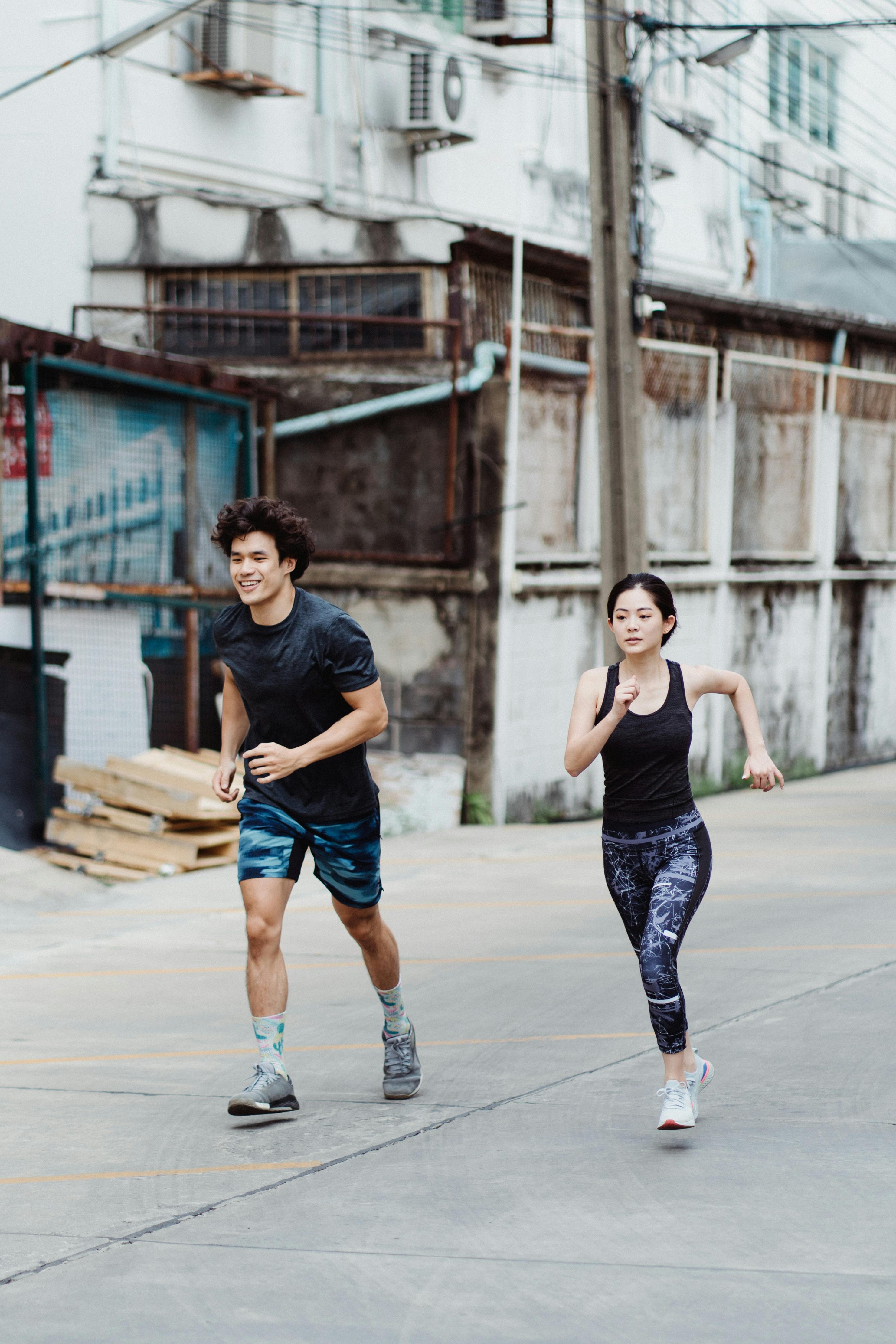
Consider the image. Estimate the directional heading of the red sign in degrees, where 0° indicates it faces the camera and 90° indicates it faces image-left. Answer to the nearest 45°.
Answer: approximately 0°

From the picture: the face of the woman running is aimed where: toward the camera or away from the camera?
toward the camera

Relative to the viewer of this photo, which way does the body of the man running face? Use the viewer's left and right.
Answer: facing the viewer and to the left of the viewer

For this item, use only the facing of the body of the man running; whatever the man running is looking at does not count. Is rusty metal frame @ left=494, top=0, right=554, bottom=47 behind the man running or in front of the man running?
behind

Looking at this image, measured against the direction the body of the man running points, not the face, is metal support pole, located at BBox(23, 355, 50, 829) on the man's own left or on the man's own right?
on the man's own right

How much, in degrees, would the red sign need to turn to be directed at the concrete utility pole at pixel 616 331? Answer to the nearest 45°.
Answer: approximately 90° to its left

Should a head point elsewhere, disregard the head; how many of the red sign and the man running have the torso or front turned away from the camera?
0

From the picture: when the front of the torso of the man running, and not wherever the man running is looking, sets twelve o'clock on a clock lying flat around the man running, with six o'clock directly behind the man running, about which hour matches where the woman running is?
The woman running is roughly at 8 o'clock from the man running.
